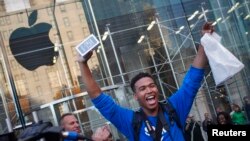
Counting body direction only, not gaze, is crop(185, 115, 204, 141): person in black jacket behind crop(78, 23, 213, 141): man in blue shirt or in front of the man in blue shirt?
behind

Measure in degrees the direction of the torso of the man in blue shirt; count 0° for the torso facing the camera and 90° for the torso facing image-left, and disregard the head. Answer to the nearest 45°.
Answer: approximately 0°
